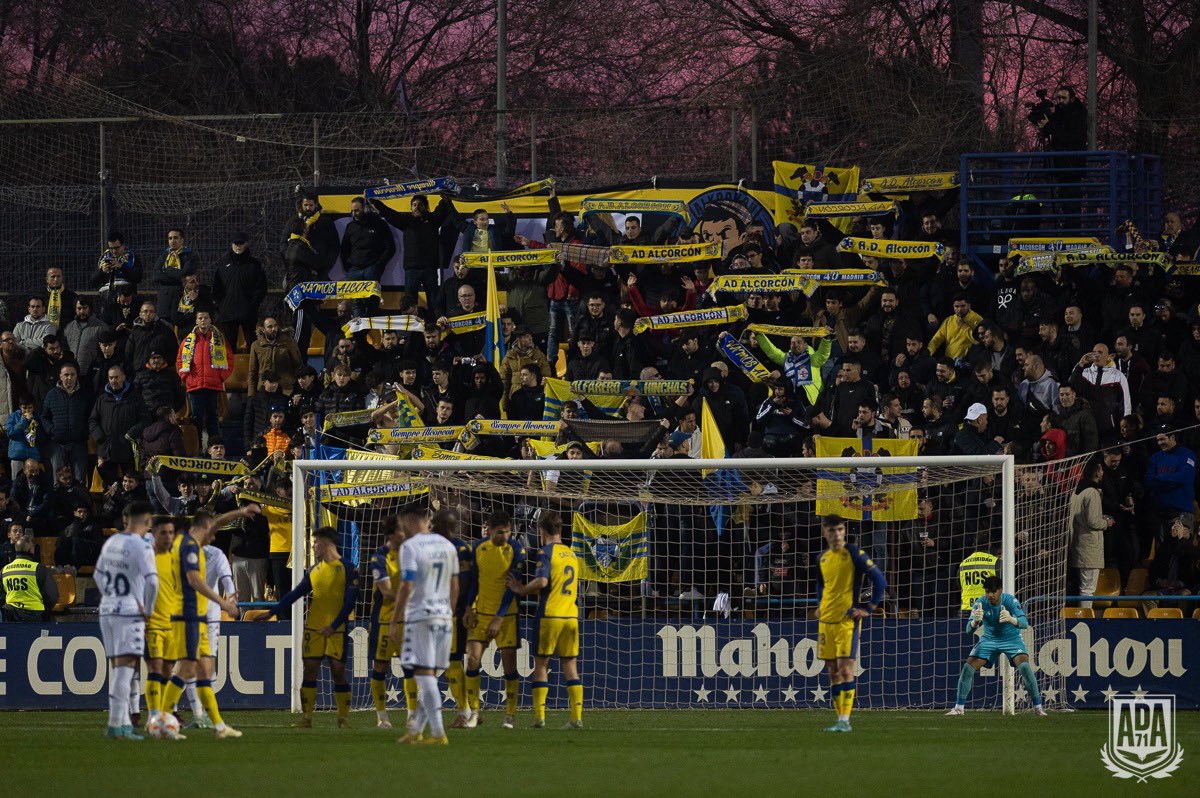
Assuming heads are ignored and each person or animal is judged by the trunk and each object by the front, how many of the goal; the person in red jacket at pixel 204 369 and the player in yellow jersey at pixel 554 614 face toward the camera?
2

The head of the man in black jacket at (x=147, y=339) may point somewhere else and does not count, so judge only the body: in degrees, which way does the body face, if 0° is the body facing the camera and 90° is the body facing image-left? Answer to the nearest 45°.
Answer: approximately 0°

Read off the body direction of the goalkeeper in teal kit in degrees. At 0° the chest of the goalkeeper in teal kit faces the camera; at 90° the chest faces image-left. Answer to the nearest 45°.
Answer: approximately 0°

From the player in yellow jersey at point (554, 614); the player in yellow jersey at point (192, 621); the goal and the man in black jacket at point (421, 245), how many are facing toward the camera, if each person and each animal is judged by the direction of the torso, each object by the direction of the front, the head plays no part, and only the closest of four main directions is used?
2
